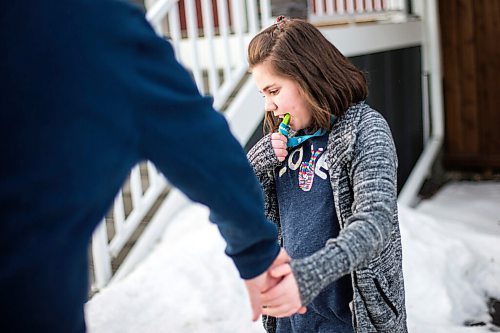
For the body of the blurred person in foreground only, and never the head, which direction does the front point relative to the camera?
away from the camera

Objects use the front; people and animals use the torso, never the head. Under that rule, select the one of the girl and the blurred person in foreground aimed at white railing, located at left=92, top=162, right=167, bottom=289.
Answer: the blurred person in foreground

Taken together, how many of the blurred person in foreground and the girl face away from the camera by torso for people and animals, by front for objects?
1

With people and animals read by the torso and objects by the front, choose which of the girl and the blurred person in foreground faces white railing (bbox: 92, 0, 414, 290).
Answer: the blurred person in foreground

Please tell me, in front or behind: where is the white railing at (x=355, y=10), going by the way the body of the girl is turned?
behind

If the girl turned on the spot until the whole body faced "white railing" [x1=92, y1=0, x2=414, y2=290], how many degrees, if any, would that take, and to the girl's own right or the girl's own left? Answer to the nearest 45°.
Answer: approximately 135° to the girl's own right

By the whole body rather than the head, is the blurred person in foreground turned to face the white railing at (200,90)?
yes

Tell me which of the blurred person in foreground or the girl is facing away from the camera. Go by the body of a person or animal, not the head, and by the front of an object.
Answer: the blurred person in foreground

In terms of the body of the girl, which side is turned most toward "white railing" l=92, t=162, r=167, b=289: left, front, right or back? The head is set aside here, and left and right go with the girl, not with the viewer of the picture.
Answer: right

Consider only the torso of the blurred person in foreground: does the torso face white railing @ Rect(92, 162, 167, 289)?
yes
